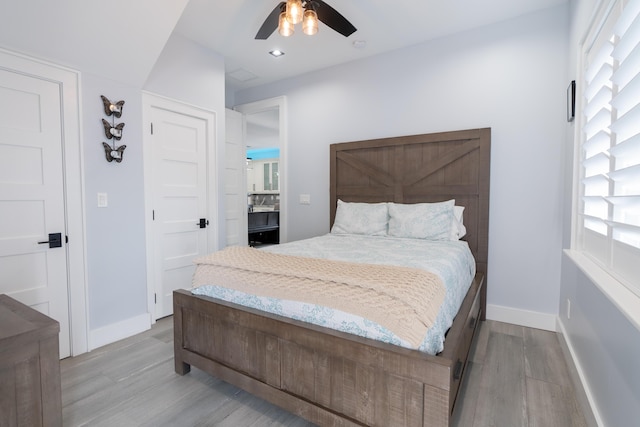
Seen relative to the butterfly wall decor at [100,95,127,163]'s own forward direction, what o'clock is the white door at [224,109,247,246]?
The white door is roughly at 9 o'clock from the butterfly wall decor.

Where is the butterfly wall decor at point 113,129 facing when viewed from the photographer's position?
facing the viewer and to the right of the viewer

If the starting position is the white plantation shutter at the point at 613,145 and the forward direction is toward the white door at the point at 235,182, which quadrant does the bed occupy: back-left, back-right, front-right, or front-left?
front-left

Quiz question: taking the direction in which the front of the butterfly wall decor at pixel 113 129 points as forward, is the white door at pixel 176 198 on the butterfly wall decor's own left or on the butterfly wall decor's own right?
on the butterfly wall decor's own left

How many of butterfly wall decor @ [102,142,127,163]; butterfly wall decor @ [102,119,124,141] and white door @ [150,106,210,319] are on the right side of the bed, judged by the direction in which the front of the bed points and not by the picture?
3

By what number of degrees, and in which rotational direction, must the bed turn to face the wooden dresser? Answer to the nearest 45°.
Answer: approximately 45° to its right

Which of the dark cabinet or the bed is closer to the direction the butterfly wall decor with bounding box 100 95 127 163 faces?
the bed

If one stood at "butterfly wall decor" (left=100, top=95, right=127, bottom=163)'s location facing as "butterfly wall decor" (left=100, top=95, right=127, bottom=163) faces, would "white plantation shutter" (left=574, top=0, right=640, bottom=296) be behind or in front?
in front

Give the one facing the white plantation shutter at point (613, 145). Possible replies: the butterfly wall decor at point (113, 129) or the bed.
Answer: the butterfly wall decor

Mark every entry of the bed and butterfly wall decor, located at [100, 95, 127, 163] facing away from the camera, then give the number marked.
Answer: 0

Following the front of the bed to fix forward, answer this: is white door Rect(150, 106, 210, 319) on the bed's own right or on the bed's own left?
on the bed's own right

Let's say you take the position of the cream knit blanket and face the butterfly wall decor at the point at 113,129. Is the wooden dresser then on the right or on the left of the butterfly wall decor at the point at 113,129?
left

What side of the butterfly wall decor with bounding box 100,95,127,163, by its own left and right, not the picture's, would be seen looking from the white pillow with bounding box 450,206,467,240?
front

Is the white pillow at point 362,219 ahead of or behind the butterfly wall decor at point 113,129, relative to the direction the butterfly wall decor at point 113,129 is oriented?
ahead
